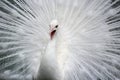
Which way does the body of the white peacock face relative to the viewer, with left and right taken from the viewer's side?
facing the viewer
